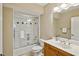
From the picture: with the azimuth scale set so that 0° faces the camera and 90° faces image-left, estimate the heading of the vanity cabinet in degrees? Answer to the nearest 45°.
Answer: approximately 45°

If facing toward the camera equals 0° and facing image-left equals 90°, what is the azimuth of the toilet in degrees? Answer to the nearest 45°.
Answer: approximately 45°

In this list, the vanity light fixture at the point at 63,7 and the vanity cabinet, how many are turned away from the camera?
0

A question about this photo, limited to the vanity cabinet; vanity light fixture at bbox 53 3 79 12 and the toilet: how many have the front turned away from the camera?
0

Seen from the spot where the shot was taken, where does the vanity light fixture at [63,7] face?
facing the viewer and to the left of the viewer

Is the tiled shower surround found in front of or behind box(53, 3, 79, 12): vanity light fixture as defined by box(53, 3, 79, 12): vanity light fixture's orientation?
in front
